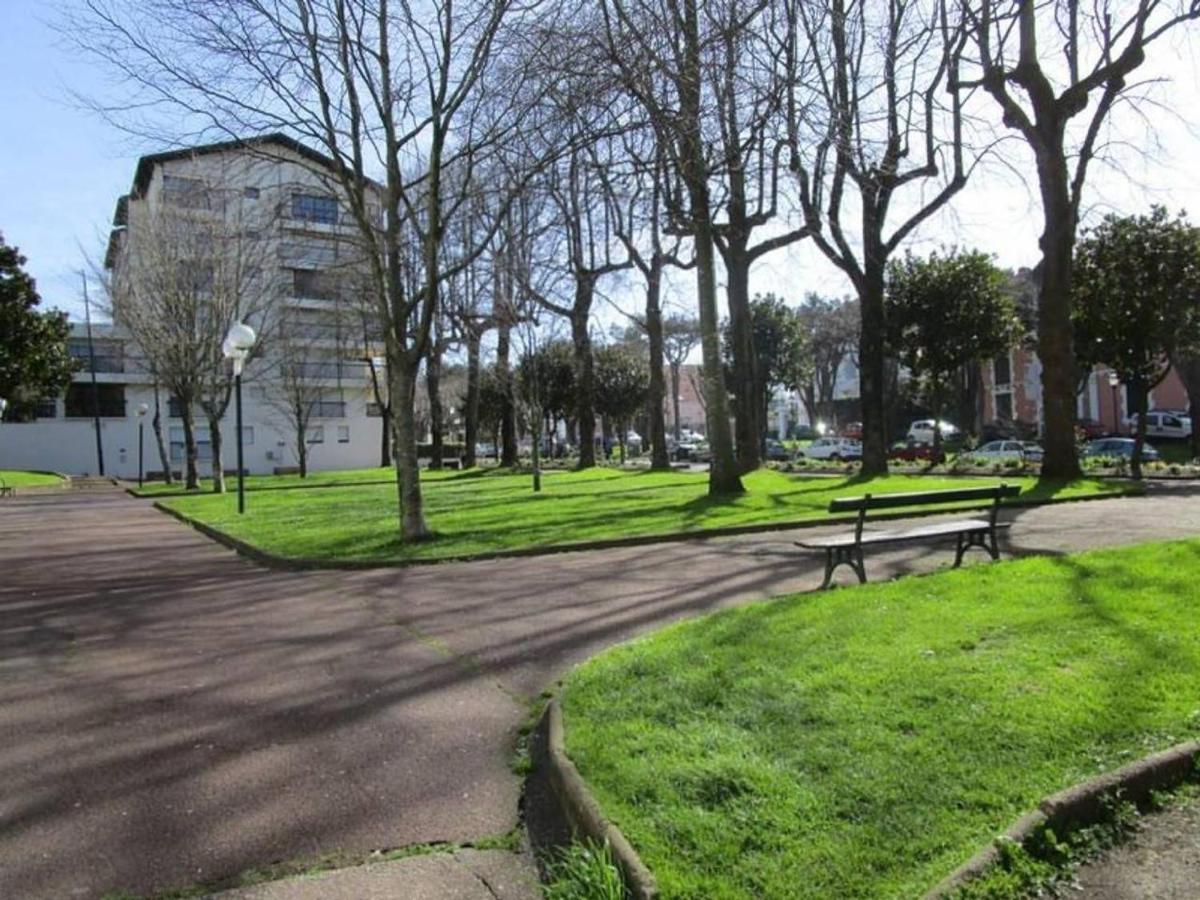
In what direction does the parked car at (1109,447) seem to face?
to the viewer's right

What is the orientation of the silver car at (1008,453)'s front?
to the viewer's left
